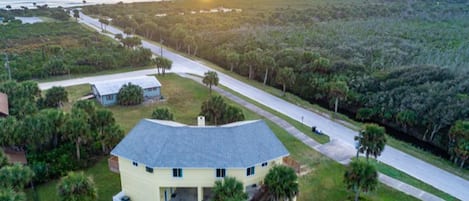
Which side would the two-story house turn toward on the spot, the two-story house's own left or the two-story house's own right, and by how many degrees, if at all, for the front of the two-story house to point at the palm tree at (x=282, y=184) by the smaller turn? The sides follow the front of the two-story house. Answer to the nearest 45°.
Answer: approximately 45° to the two-story house's own left

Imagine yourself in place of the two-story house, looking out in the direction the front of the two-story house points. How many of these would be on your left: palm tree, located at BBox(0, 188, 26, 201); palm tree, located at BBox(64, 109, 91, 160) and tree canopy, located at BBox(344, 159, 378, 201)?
1

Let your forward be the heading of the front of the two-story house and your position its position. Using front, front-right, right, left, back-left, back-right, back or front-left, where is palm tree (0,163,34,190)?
right

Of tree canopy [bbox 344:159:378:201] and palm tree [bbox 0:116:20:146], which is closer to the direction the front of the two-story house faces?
the tree canopy

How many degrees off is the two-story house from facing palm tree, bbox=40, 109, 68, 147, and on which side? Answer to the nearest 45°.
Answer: approximately 135° to its right

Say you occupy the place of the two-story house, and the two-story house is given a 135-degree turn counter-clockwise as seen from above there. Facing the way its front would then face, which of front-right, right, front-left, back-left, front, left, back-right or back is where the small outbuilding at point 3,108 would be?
left

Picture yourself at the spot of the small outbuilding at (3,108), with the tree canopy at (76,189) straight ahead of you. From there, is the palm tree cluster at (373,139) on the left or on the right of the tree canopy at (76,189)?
left

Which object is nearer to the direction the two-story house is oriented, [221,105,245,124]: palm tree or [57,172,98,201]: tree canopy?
the tree canopy

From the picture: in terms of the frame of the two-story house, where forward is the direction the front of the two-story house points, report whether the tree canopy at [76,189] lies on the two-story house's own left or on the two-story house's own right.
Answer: on the two-story house's own right

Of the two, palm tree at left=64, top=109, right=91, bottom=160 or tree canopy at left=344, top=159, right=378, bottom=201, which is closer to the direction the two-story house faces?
the tree canopy

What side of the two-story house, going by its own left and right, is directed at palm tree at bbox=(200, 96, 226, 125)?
back

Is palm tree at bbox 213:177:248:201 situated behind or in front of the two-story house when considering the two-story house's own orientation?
in front

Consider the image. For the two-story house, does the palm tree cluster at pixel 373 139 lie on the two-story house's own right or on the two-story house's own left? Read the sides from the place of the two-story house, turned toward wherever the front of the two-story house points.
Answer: on the two-story house's own left

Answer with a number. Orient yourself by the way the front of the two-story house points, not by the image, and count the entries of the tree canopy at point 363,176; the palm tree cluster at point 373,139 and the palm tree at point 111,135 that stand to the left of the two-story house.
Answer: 2

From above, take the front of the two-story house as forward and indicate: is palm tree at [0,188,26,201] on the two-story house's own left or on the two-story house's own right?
on the two-story house's own right
